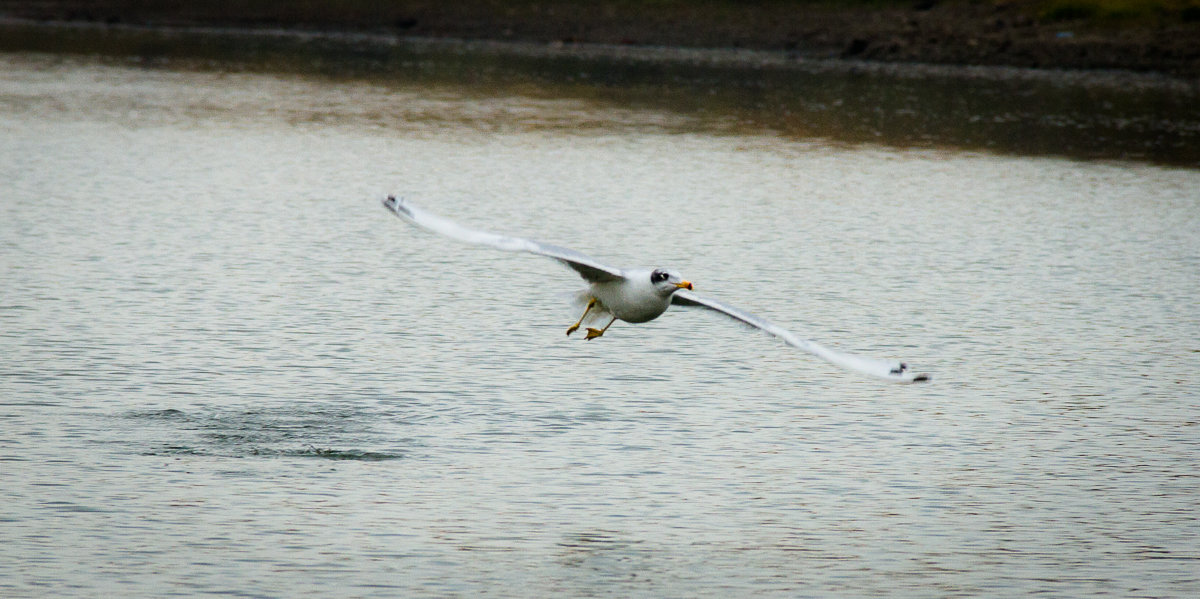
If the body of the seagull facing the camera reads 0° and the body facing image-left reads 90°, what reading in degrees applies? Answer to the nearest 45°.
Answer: approximately 315°
